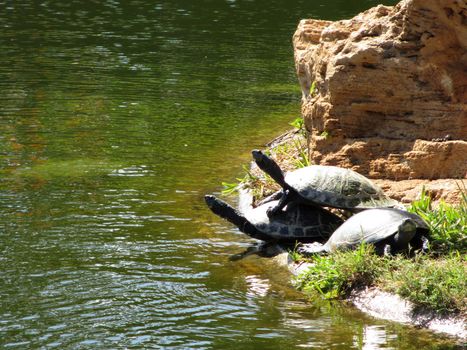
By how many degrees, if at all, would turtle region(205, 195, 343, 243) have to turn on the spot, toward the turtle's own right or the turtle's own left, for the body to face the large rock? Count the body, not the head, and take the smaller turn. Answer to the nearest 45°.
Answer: approximately 135° to the turtle's own right

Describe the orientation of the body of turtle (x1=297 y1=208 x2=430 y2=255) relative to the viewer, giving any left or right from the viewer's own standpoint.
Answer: facing the viewer and to the right of the viewer

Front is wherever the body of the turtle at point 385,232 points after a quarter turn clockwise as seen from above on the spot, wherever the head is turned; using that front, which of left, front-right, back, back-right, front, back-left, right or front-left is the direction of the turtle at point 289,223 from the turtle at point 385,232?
right

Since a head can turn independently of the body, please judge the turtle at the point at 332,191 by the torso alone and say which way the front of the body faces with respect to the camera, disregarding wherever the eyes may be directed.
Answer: to the viewer's left

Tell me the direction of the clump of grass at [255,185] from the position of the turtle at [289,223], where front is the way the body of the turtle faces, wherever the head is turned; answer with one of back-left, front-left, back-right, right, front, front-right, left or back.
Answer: right

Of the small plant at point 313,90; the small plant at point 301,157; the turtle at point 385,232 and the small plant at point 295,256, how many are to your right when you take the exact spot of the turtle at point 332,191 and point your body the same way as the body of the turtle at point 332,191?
2

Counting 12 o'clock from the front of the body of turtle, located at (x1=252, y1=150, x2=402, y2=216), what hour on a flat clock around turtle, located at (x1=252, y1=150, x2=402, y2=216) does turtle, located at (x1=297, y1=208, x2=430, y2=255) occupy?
turtle, located at (x1=297, y1=208, x2=430, y2=255) is roughly at 8 o'clock from turtle, located at (x1=252, y1=150, x2=402, y2=216).

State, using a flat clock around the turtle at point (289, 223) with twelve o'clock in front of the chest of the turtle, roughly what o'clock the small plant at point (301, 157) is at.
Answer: The small plant is roughly at 3 o'clock from the turtle.

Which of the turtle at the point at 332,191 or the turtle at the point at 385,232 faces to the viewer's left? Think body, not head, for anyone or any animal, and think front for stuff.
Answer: the turtle at the point at 332,191

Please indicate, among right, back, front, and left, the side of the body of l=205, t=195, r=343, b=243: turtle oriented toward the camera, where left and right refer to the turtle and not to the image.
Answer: left
